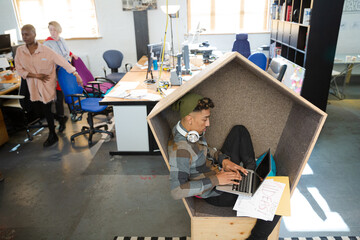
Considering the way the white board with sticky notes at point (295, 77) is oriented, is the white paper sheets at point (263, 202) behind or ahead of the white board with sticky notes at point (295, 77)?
ahead

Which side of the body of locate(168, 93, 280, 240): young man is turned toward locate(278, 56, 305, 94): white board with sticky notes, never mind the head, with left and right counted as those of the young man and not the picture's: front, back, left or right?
left

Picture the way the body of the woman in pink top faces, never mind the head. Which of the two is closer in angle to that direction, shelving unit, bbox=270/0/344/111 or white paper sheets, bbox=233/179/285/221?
the white paper sheets

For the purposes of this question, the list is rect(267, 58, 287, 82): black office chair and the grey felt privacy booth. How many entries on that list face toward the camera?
1

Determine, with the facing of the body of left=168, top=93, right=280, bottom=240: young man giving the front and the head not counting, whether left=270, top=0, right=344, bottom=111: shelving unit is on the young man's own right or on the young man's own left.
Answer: on the young man's own left

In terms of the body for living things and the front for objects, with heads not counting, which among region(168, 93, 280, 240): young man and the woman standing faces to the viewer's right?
the young man

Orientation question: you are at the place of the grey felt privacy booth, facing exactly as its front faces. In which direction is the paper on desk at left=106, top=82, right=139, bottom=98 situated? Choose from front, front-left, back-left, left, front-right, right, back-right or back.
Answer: back-right

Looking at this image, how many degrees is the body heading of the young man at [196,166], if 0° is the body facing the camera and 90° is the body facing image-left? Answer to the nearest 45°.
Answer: approximately 270°

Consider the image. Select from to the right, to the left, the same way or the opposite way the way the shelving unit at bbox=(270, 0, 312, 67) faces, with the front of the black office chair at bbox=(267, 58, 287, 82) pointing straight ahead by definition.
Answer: the opposite way

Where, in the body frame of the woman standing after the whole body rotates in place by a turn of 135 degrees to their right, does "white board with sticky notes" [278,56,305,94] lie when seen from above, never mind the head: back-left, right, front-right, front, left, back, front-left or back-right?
back-right
